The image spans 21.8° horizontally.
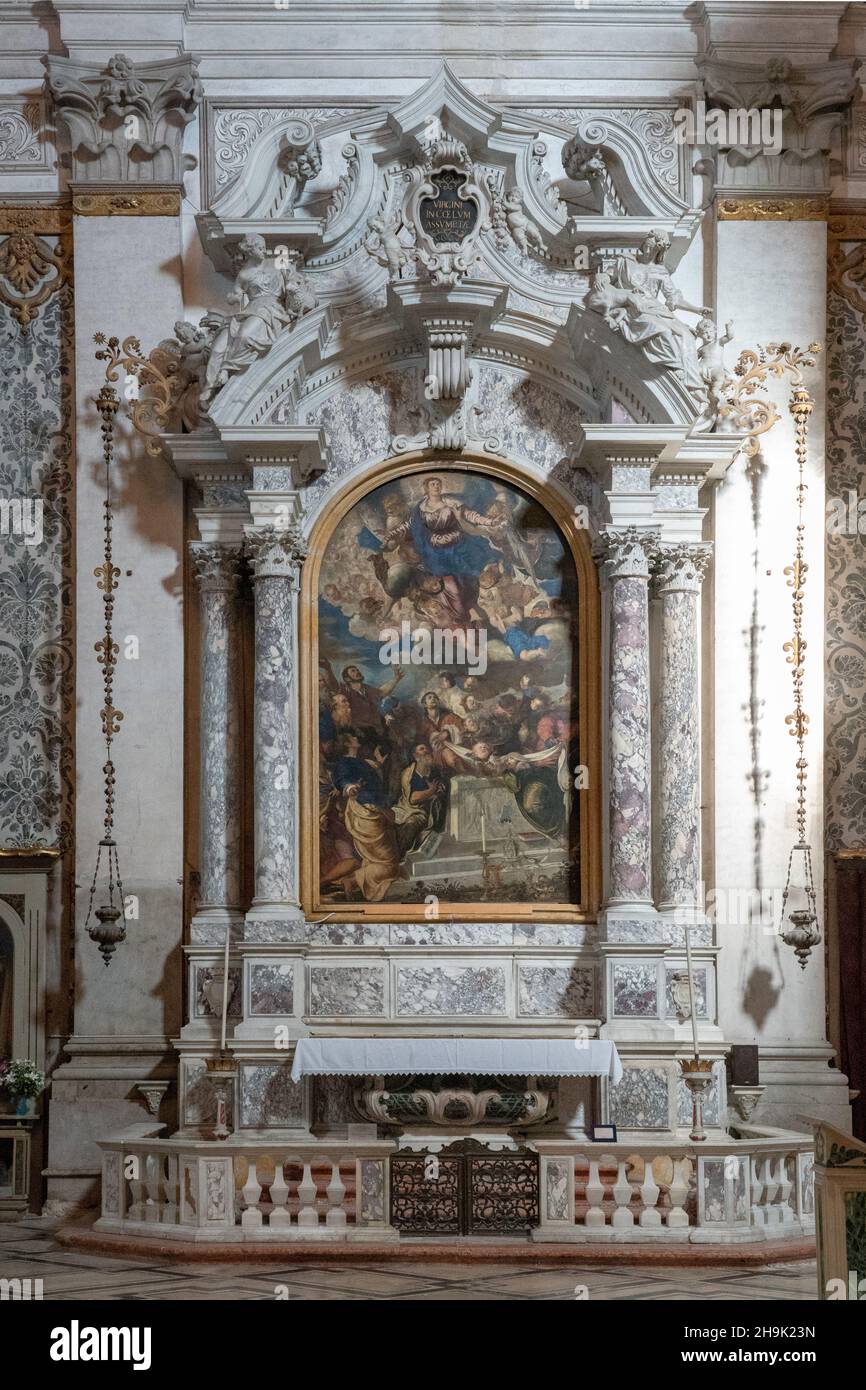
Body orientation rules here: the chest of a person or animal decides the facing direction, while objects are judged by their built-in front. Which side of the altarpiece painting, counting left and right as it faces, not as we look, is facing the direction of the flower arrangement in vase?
right

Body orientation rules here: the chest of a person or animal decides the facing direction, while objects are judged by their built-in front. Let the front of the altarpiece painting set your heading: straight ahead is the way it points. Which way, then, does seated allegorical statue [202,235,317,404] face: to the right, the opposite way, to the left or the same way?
the same way

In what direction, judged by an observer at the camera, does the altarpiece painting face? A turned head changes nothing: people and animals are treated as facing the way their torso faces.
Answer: facing the viewer

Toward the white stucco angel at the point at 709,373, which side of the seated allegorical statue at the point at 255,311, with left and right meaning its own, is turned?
left

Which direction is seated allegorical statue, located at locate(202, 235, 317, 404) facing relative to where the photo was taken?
toward the camera
